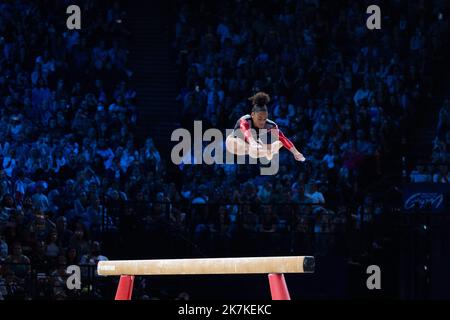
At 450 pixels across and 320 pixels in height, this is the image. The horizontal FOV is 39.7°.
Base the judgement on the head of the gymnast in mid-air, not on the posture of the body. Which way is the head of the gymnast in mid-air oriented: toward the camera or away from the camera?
toward the camera
